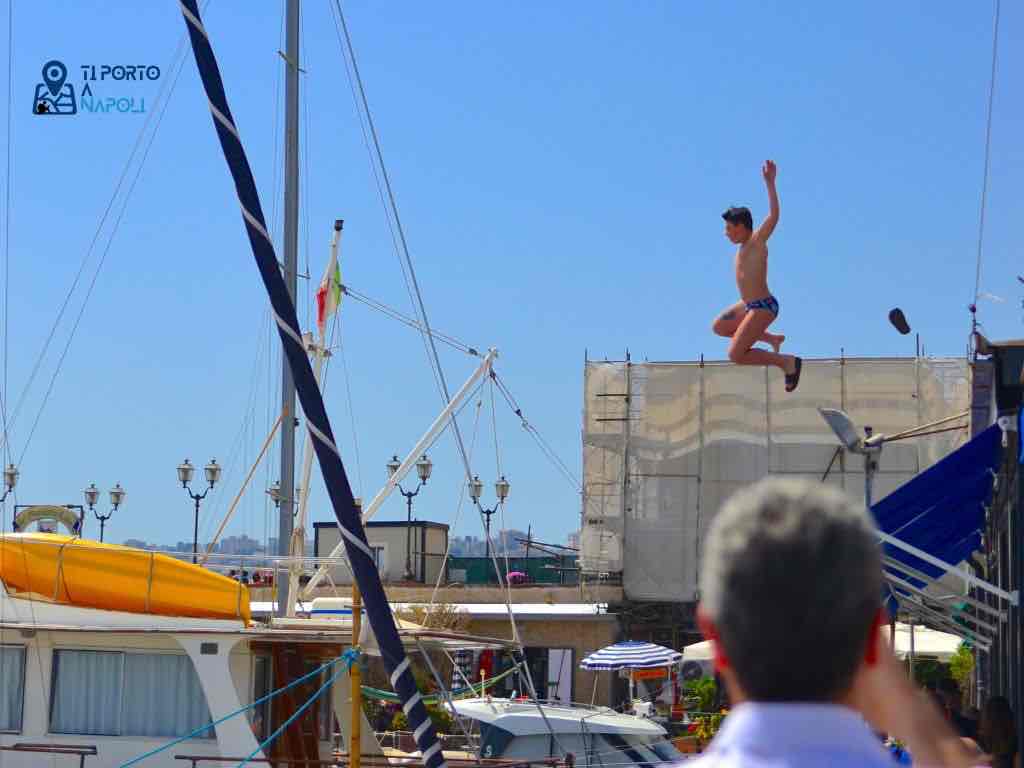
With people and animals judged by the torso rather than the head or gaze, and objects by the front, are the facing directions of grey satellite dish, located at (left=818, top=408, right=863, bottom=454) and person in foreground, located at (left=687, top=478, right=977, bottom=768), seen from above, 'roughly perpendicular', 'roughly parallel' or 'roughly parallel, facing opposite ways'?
roughly perpendicular

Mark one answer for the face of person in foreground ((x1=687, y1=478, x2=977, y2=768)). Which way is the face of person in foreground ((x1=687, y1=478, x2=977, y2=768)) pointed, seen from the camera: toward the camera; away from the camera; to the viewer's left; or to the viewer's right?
away from the camera

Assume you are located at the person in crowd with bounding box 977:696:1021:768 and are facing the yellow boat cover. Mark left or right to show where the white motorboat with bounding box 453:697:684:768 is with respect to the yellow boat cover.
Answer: right

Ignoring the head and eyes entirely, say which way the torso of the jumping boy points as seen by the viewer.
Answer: to the viewer's left

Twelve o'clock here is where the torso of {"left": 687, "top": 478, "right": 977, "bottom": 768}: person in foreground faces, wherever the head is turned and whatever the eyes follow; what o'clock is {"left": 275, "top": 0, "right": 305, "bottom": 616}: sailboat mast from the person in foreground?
The sailboat mast is roughly at 11 o'clock from the person in foreground.

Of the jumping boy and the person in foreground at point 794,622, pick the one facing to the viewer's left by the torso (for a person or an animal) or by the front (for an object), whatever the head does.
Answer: the jumping boy

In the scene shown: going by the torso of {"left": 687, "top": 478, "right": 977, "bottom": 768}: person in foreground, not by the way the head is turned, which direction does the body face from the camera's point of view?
away from the camera

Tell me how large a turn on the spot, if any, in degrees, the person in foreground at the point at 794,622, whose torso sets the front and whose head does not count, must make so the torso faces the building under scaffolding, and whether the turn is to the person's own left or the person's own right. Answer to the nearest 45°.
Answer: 0° — they already face it
